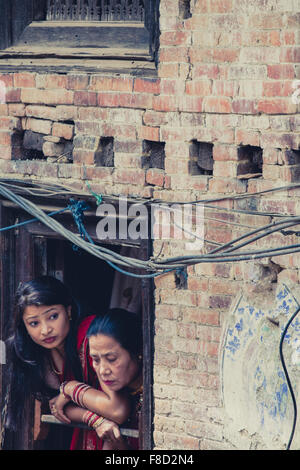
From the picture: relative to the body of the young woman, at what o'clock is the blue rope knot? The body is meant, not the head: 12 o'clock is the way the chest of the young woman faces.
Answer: The blue rope knot is roughly at 10 o'clock from the young woman.

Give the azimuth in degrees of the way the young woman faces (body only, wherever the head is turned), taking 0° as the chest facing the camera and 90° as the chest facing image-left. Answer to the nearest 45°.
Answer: approximately 45°

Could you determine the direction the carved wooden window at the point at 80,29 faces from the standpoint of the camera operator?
facing the viewer

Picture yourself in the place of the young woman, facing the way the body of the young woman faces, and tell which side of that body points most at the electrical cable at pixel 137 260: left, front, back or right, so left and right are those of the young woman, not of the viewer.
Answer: left
